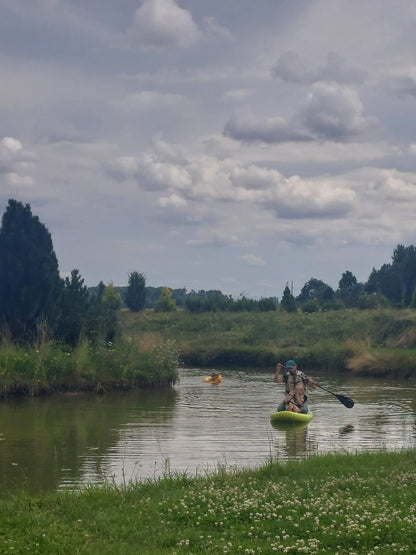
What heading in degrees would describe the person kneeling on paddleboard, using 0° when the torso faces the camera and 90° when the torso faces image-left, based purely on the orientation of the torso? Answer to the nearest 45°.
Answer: approximately 0°

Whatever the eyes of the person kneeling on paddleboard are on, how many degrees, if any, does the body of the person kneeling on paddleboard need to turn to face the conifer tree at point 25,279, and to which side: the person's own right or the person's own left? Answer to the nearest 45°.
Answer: approximately 135° to the person's own right

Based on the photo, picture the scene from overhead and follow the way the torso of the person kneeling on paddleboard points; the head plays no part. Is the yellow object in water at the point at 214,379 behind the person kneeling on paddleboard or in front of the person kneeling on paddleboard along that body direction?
behind

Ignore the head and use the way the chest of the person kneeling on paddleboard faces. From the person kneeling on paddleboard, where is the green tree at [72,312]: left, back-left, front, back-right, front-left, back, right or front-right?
back-right
